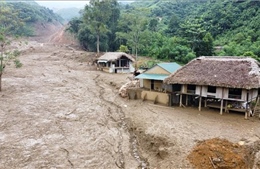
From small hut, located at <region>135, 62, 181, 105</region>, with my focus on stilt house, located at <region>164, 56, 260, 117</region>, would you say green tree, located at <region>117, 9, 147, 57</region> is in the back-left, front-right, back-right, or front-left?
back-left

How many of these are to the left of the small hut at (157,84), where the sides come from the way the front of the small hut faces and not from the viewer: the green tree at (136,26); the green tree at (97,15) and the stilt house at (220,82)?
1

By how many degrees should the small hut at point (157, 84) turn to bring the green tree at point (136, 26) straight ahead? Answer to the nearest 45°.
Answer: approximately 135° to its right

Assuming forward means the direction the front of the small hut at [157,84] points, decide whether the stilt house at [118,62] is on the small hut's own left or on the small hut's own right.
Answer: on the small hut's own right

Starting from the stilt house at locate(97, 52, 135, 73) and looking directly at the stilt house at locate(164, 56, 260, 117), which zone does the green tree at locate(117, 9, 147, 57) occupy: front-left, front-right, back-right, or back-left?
back-left

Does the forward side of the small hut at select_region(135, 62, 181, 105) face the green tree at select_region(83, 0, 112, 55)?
no

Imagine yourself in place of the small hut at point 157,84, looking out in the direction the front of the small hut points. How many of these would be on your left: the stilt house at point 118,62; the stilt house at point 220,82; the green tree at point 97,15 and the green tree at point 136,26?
1

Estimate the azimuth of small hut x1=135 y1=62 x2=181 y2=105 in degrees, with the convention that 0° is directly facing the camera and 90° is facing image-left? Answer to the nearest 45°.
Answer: approximately 45°

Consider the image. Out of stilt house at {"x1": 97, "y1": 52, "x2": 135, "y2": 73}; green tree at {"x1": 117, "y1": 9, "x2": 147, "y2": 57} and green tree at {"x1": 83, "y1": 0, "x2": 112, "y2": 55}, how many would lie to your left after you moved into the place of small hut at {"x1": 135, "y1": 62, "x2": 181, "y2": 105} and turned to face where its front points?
0

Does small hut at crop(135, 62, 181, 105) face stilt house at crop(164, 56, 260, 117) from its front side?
no

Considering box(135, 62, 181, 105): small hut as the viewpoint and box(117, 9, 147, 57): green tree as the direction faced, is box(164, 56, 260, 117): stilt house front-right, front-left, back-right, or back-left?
back-right

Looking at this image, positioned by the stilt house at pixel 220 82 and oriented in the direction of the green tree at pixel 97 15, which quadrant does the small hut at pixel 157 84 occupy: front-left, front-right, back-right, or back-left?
front-left
